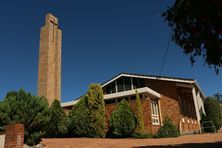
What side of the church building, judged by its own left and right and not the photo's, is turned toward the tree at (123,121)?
front

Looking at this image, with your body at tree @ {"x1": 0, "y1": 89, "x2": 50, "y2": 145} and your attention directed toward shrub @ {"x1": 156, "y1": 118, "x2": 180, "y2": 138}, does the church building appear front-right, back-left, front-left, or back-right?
front-left

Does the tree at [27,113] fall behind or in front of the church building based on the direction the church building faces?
in front

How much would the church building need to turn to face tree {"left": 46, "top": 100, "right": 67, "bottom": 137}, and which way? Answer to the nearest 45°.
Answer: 0° — it already faces it

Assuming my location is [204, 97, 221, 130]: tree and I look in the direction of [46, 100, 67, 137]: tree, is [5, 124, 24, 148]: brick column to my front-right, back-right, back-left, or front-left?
front-left

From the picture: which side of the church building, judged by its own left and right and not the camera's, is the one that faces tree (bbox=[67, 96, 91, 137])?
front

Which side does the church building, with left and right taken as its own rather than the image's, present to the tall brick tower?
right

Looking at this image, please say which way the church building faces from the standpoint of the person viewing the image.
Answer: facing the viewer and to the left of the viewer

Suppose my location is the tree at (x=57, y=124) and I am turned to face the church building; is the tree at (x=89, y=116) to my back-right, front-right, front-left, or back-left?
front-right

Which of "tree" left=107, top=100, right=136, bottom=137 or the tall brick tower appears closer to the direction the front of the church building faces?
the tree
